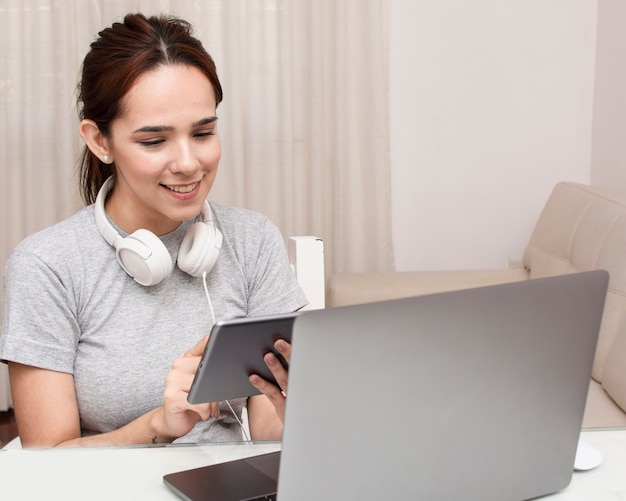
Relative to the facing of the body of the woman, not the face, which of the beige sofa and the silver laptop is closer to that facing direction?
the silver laptop

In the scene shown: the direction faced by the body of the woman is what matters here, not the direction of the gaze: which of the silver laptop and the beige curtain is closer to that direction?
the silver laptop

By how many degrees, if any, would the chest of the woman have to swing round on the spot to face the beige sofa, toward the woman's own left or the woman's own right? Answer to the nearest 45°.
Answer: approximately 90° to the woman's own left

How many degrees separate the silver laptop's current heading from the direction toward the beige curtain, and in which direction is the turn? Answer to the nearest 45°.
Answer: approximately 45° to its right

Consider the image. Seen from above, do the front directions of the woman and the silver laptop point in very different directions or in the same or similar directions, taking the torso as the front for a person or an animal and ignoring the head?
very different directions

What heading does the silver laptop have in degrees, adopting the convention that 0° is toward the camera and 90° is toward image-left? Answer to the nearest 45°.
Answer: approximately 135°

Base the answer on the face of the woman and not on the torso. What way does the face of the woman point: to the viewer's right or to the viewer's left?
to the viewer's right
